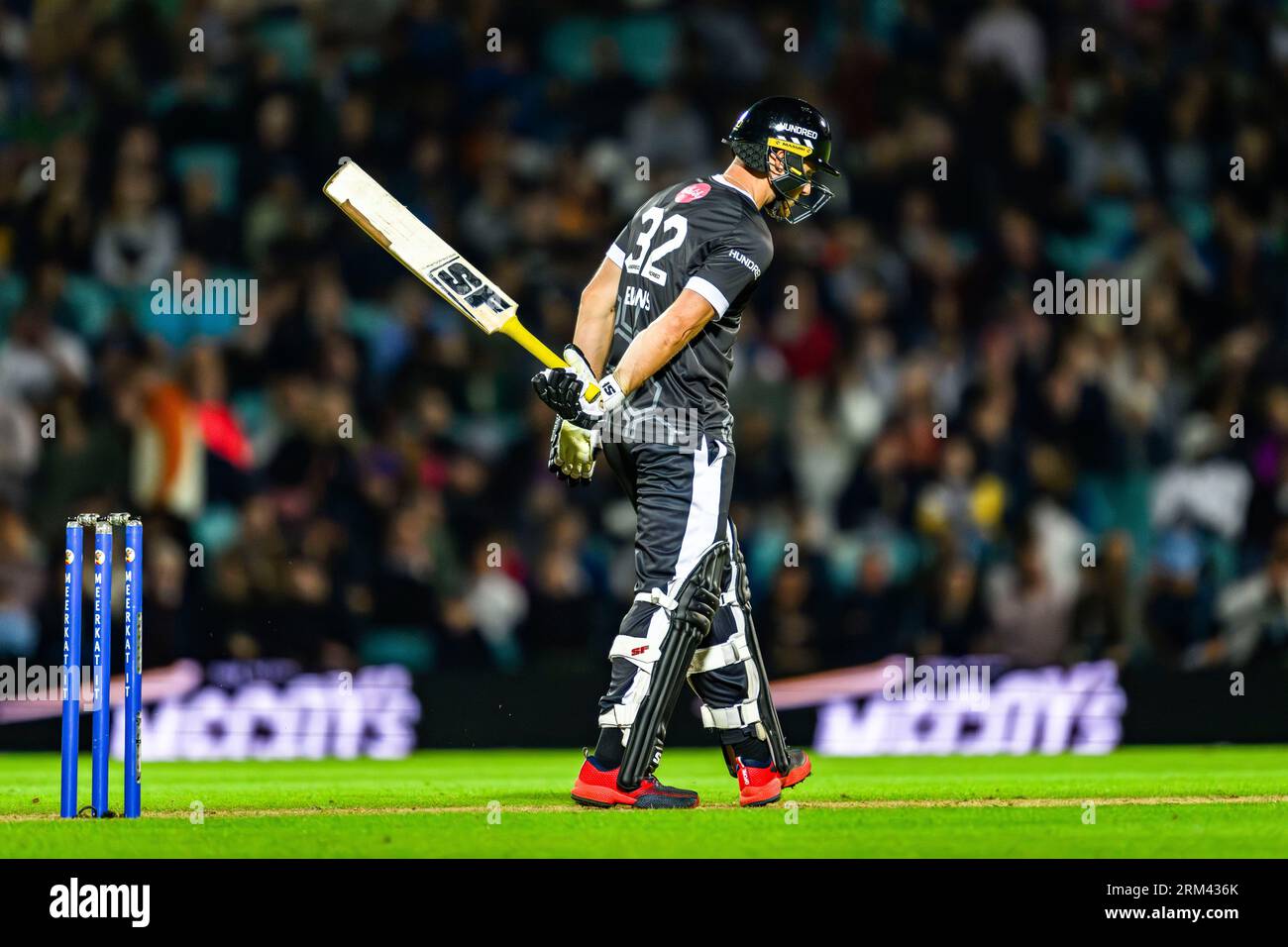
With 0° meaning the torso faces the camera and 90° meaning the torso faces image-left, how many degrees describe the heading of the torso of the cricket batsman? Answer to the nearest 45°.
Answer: approximately 225°
